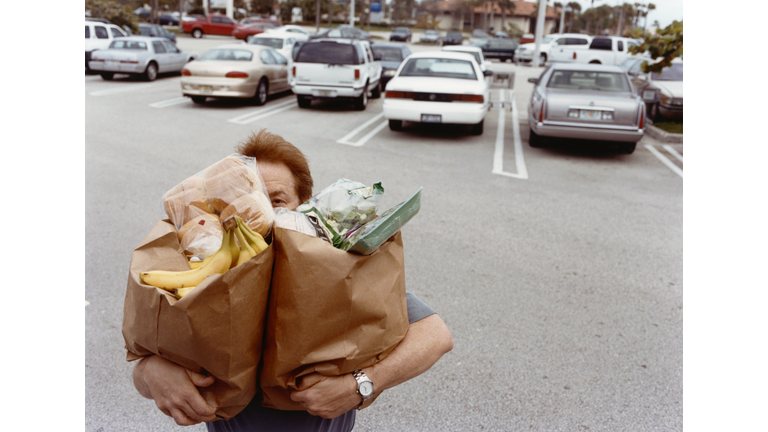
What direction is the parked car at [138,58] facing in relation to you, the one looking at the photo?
facing away from the viewer and to the right of the viewer

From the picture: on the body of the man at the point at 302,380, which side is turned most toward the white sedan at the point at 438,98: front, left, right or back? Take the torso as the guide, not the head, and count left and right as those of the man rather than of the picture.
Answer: back

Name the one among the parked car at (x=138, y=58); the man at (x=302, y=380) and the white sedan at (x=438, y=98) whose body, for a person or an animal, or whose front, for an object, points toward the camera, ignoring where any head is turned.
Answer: the man

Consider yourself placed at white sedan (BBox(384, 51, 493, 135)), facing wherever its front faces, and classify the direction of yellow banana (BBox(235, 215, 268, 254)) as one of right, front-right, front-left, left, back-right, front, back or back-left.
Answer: back

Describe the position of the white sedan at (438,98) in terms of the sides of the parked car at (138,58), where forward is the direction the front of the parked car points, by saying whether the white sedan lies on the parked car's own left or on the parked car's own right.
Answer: on the parked car's own right

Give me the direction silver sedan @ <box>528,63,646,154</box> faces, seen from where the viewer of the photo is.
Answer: facing away from the viewer

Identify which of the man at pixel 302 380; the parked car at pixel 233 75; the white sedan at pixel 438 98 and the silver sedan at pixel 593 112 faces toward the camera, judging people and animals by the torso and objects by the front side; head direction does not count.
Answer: the man

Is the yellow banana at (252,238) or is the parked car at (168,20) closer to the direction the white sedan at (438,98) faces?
the parked car

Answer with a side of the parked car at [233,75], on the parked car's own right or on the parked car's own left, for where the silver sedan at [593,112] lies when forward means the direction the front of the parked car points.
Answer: on the parked car's own right

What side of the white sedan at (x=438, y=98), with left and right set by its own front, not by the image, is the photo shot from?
back

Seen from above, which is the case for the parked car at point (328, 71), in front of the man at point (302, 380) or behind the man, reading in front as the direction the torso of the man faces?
behind

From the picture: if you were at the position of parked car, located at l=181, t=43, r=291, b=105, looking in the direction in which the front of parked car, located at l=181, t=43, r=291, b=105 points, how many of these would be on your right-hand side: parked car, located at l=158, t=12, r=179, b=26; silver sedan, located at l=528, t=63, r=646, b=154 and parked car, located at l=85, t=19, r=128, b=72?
1

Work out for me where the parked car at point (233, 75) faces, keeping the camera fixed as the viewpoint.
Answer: facing away from the viewer and to the right of the viewer

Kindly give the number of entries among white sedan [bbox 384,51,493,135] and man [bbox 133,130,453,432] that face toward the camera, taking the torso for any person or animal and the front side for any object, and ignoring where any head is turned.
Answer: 1

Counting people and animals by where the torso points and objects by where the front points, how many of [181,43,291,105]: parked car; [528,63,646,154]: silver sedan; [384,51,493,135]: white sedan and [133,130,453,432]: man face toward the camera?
1
